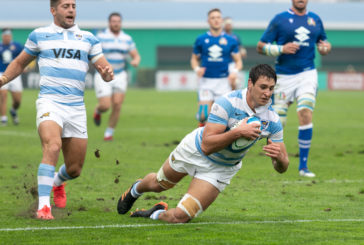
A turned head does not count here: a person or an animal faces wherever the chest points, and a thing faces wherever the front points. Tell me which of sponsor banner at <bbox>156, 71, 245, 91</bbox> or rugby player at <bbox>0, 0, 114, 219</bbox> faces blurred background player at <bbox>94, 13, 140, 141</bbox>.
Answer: the sponsor banner

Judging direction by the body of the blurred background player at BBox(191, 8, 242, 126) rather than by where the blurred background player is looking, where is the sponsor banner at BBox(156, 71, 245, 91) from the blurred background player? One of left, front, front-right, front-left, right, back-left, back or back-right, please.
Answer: back

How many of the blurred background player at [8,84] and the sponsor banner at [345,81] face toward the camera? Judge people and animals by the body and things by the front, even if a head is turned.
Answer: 2

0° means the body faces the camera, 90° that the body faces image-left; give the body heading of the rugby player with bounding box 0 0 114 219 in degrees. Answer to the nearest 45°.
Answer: approximately 0°

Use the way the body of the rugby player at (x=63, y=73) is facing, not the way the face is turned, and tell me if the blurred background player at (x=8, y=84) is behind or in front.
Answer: behind

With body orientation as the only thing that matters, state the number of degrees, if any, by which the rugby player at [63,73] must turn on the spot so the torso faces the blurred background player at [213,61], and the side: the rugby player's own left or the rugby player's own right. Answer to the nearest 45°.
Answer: approximately 135° to the rugby player's own left

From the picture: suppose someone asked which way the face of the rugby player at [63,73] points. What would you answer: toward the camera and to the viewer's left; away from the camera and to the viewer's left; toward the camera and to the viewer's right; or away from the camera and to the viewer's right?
toward the camera and to the viewer's right
